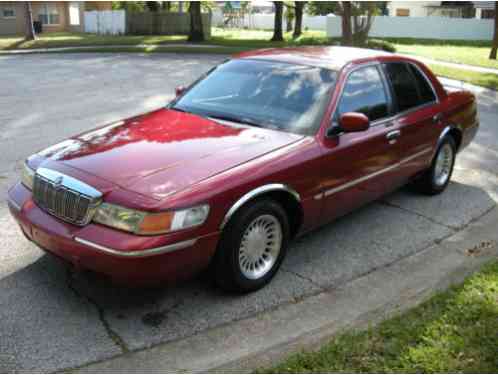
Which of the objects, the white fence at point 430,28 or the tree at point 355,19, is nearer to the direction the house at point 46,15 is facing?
the tree

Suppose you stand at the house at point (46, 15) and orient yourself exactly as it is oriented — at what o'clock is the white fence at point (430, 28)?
The white fence is roughly at 10 o'clock from the house.

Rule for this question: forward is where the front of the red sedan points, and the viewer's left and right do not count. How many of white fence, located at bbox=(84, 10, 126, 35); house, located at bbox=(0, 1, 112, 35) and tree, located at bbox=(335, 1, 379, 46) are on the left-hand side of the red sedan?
0

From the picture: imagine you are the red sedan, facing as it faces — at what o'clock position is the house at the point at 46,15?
The house is roughly at 4 o'clock from the red sedan.

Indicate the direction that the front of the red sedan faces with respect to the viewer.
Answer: facing the viewer and to the left of the viewer

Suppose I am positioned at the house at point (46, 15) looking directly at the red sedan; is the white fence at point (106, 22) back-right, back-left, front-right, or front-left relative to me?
front-left

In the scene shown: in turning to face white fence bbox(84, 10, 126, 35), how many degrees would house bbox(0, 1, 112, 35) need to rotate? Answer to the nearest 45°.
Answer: approximately 45° to its left

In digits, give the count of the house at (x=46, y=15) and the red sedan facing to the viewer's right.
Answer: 0

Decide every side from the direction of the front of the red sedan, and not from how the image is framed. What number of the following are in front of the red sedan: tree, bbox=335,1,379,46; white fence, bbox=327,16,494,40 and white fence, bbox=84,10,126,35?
0

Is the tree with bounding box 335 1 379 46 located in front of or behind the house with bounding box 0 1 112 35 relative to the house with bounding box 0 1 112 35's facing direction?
in front

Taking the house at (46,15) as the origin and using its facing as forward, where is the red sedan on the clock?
The red sedan is roughly at 12 o'clock from the house.

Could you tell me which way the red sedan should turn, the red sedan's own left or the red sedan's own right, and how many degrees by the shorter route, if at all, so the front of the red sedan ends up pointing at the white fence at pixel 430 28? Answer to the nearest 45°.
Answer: approximately 135° to the red sedan's own right

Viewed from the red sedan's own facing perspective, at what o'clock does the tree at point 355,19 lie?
The tree is roughly at 5 o'clock from the red sedan.

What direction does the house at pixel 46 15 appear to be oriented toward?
toward the camera

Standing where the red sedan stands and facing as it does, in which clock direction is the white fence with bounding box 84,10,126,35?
The white fence is roughly at 4 o'clock from the red sedan.
